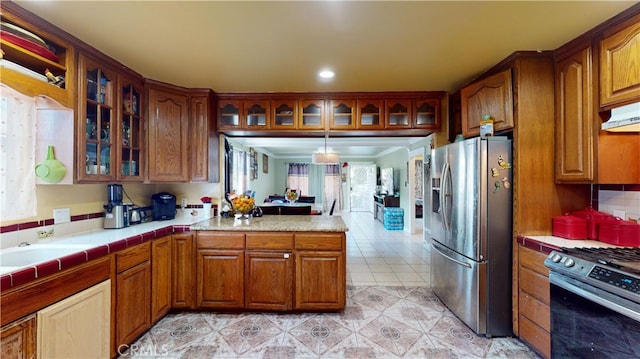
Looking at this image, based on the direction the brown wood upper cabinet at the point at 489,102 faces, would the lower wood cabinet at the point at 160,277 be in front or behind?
in front

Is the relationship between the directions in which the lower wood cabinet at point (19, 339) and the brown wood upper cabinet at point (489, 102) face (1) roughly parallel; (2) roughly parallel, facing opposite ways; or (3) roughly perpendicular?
roughly parallel, facing opposite ways

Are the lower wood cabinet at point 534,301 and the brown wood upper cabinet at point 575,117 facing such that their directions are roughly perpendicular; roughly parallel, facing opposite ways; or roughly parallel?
roughly parallel

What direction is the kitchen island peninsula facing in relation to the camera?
toward the camera

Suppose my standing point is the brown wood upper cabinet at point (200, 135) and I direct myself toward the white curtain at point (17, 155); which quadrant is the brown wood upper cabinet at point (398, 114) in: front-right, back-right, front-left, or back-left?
back-left

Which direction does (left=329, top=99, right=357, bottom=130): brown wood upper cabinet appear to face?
toward the camera

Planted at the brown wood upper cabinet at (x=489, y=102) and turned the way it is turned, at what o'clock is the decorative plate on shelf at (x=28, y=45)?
The decorative plate on shelf is roughly at 12 o'clock from the brown wood upper cabinet.

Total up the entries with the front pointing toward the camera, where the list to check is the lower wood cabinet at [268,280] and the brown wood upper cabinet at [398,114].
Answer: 2

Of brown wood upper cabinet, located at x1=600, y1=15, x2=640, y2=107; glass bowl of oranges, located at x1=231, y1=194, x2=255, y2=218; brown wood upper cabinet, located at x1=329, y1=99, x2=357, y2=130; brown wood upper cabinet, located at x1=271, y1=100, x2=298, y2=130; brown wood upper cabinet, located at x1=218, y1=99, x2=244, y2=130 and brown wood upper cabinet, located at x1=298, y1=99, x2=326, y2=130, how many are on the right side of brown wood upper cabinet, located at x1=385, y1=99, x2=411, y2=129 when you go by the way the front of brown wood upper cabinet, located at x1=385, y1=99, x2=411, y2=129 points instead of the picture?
5

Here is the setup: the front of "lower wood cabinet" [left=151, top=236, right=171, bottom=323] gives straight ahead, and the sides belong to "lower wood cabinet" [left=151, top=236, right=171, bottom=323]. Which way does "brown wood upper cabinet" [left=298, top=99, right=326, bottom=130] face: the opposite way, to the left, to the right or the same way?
to the right

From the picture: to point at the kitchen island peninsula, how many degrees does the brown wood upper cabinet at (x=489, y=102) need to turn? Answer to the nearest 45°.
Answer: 0° — it already faces it

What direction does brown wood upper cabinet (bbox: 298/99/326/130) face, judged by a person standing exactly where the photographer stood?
facing the viewer

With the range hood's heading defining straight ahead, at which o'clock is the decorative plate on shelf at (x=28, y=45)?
The decorative plate on shelf is roughly at 12 o'clock from the range hood.

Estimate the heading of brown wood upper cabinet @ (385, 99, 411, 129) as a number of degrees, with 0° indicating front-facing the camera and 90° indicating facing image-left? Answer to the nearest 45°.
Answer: approximately 0°

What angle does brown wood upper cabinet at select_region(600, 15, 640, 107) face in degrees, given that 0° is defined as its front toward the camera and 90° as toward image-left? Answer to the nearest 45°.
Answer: approximately 45°

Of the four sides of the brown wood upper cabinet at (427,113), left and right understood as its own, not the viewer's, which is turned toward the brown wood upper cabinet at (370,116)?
right

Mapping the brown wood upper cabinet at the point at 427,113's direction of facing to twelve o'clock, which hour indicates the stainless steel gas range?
The stainless steel gas range is roughly at 11 o'clock from the brown wood upper cabinet.

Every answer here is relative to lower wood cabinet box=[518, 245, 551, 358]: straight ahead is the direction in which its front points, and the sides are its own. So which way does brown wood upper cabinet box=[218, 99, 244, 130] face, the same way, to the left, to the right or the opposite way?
to the left
